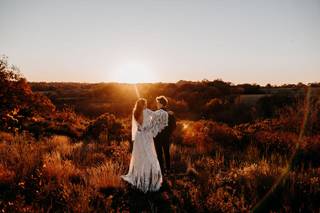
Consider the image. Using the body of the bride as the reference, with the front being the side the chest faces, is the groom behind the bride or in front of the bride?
in front

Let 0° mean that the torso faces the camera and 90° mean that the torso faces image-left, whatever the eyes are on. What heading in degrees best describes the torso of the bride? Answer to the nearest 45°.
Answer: approximately 225°
